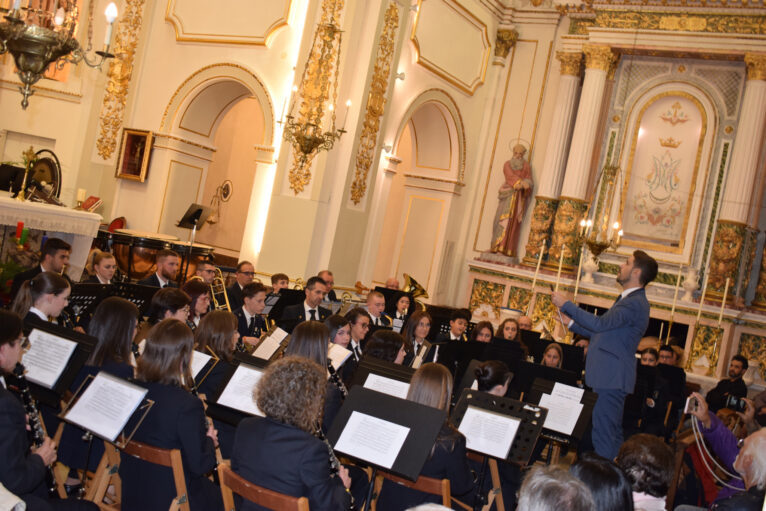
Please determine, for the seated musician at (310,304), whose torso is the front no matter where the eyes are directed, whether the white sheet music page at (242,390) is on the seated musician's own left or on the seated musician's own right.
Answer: on the seated musician's own right

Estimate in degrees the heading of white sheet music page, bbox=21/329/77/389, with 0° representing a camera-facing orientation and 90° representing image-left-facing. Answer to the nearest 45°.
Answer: approximately 45°

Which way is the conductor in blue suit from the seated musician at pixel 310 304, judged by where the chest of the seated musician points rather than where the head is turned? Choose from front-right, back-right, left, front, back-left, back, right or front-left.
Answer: front

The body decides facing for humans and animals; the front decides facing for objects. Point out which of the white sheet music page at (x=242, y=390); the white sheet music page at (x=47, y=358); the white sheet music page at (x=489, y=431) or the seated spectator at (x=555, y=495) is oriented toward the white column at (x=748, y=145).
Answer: the seated spectator

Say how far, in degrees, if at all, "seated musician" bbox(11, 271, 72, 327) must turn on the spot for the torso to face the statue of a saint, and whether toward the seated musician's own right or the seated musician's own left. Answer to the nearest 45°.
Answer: approximately 45° to the seated musician's own left

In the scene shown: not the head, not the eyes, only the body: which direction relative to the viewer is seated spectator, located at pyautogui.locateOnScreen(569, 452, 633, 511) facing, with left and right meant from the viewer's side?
facing away from the viewer and to the left of the viewer

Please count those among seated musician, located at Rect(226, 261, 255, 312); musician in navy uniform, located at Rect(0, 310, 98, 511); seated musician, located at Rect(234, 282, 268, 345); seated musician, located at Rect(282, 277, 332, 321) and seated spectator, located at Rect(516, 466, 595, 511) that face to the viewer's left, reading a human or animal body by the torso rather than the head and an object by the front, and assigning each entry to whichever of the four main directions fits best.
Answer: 0

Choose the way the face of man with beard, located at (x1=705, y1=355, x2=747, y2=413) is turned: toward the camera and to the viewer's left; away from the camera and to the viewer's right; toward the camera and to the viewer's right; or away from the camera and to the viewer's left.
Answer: toward the camera and to the viewer's left

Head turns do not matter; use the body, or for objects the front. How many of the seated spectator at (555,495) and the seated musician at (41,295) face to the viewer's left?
0

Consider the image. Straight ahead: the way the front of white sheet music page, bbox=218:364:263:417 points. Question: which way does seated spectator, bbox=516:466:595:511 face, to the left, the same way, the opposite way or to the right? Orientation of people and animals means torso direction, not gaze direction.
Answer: the opposite way

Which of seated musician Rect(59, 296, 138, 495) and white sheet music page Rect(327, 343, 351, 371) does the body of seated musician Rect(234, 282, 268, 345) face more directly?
the white sheet music page

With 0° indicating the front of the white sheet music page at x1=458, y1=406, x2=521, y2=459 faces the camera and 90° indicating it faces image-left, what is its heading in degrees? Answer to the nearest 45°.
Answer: approximately 45°

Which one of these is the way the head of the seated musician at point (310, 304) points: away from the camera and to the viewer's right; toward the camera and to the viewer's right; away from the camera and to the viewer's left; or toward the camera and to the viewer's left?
toward the camera and to the viewer's right

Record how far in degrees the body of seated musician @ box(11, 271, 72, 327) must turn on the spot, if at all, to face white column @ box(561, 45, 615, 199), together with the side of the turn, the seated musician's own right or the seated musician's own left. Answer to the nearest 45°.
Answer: approximately 45° to the seated musician's own left

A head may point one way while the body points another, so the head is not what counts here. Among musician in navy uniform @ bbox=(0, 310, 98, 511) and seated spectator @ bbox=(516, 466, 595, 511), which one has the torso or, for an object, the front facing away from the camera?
the seated spectator

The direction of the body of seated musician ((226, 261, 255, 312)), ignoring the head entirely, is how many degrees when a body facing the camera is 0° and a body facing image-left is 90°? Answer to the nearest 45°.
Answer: approximately 315°

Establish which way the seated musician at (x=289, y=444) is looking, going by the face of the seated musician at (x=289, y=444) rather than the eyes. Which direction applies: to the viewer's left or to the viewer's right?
to the viewer's right

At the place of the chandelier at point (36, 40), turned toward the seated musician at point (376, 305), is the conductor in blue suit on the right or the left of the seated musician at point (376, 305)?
right

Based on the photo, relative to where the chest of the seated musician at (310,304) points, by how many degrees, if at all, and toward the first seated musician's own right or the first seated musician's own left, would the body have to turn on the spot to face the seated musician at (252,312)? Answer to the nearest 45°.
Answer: approximately 90° to the first seated musician's own right
